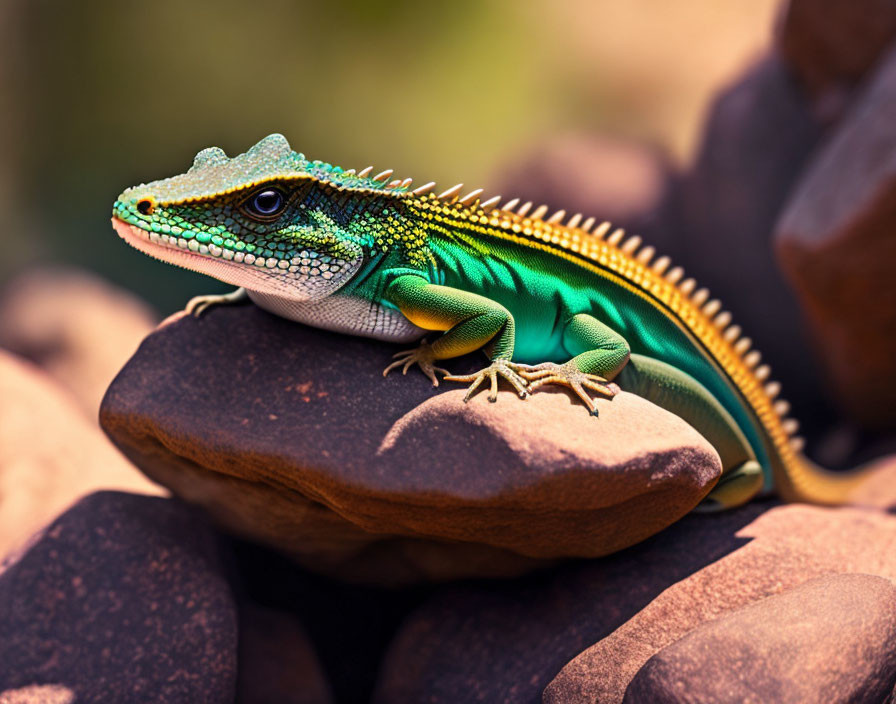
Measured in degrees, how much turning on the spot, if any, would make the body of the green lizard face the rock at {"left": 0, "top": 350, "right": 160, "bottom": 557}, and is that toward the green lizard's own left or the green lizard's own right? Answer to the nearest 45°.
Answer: approximately 45° to the green lizard's own right

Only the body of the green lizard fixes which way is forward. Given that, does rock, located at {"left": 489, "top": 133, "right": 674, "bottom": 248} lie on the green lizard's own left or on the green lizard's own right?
on the green lizard's own right

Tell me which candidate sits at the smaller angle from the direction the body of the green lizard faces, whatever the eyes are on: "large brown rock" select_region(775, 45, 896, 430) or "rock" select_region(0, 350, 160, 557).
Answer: the rock

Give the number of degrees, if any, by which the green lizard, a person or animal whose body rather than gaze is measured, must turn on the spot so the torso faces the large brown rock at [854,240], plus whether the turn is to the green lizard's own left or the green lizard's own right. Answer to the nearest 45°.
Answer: approximately 135° to the green lizard's own right

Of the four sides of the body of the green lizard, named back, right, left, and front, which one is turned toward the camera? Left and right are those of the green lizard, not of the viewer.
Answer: left
